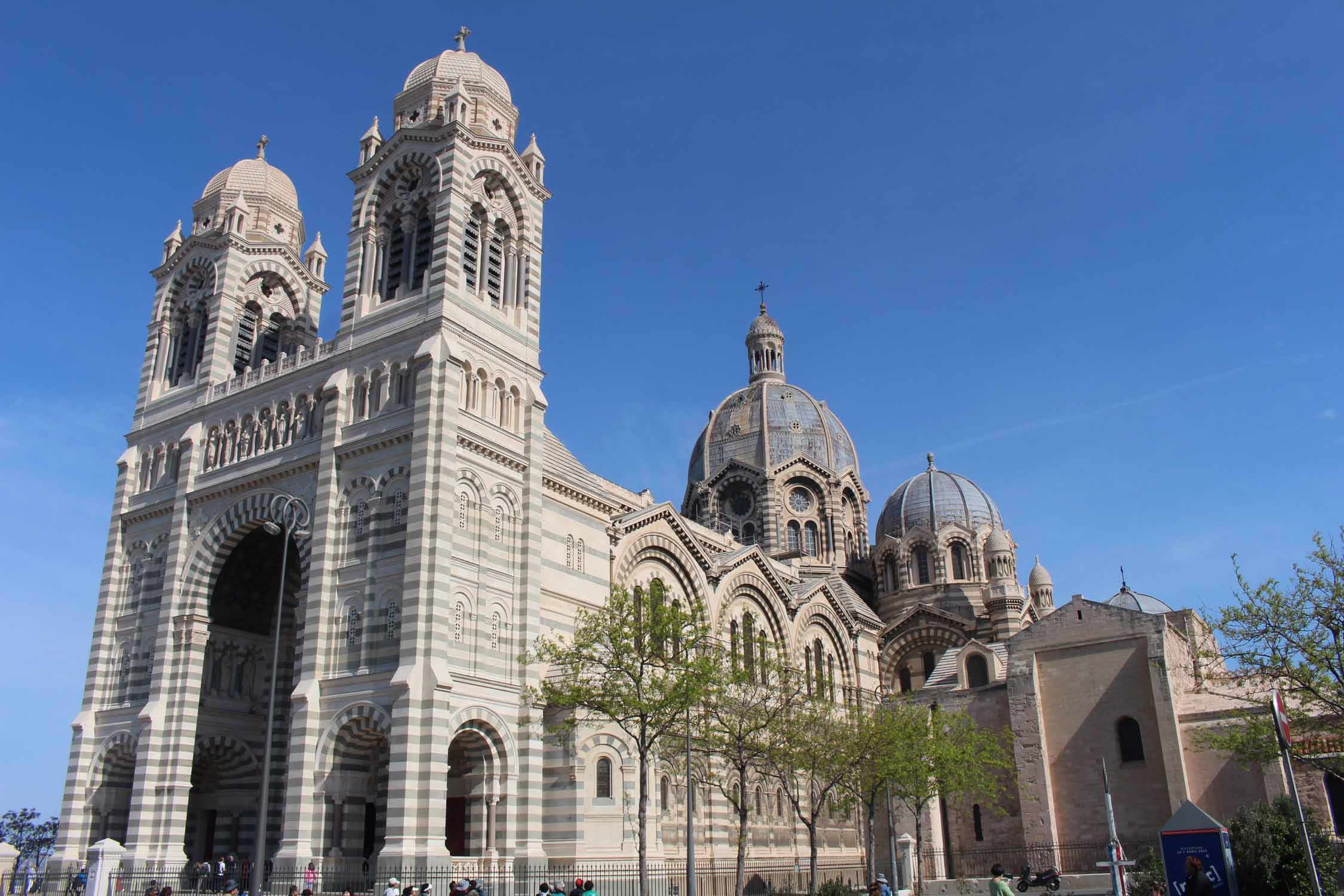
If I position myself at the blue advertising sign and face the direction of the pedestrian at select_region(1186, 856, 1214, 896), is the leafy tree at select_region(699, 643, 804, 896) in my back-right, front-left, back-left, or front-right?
back-right

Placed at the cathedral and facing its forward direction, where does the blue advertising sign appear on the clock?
The blue advertising sign is roughly at 9 o'clock from the cathedral.

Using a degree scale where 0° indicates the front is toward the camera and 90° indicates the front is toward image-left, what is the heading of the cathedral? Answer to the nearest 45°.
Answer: approximately 45°

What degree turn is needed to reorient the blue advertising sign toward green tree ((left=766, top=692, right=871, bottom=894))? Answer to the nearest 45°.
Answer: approximately 135° to its right

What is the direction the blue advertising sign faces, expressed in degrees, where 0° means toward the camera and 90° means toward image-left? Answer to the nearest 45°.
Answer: approximately 0°

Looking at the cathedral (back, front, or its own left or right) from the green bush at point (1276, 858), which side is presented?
left

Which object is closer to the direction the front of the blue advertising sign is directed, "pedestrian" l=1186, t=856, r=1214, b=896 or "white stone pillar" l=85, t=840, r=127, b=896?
the pedestrian

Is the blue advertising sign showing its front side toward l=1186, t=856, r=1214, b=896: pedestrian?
yes

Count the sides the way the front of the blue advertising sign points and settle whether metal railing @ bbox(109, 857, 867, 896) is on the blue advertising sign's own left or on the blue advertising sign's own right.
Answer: on the blue advertising sign's own right

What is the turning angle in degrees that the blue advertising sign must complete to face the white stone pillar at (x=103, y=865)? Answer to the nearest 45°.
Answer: approximately 90° to its right
